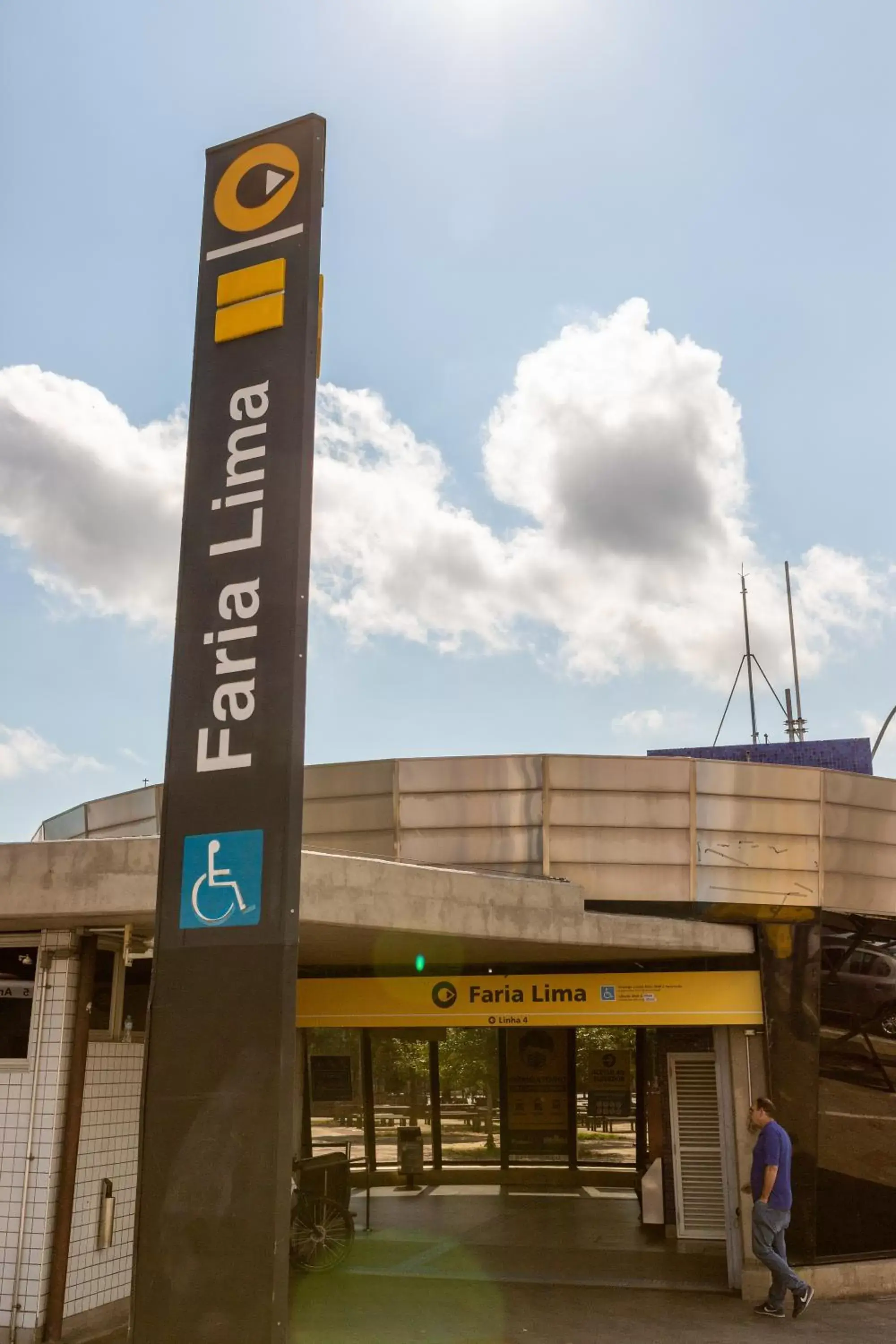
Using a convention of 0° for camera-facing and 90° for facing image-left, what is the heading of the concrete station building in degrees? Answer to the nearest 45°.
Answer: approximately 0°

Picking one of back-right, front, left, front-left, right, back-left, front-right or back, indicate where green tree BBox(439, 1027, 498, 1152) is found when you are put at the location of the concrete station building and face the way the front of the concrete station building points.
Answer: back

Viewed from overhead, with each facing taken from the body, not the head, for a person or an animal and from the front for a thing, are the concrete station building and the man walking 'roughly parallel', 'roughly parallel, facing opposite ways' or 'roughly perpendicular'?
roughly perpendicular
